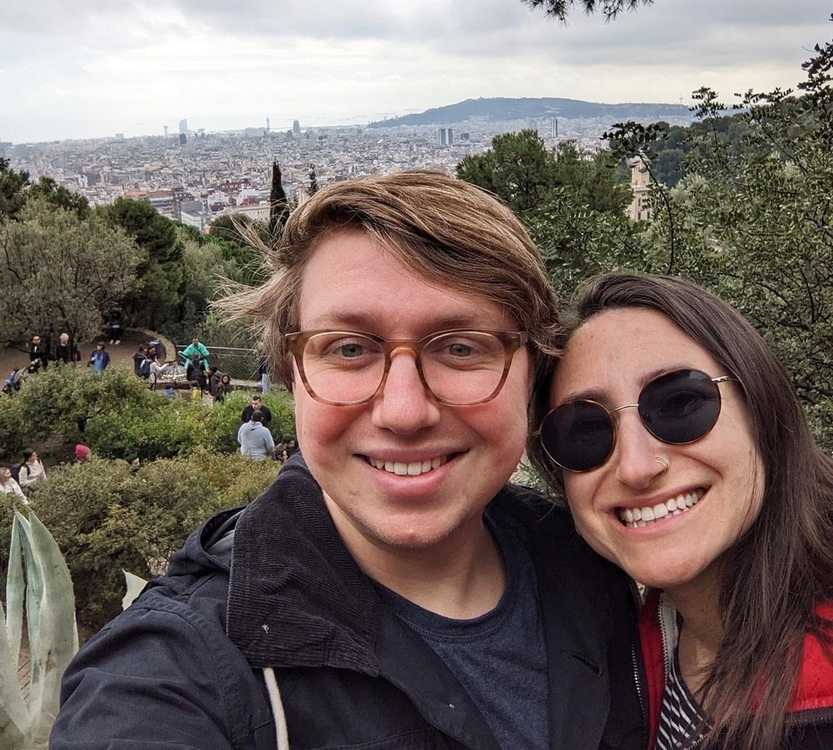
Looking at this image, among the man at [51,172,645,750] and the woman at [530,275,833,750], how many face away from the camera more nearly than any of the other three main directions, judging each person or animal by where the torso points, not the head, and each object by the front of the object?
0

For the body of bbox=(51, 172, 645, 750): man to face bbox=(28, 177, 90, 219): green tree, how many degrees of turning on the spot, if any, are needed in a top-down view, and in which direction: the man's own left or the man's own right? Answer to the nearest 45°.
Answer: approximately 180°

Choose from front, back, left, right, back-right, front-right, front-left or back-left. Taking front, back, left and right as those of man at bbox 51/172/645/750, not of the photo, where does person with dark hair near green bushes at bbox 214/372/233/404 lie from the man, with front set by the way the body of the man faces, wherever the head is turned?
back

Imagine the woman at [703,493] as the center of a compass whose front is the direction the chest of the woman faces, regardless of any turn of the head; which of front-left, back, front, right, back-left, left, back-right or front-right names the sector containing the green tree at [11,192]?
right

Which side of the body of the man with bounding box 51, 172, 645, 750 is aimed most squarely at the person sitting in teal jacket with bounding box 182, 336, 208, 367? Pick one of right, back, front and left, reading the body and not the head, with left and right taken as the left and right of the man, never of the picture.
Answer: back

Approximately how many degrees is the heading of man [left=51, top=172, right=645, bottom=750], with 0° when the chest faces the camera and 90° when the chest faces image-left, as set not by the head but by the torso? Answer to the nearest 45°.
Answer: approximately 0°

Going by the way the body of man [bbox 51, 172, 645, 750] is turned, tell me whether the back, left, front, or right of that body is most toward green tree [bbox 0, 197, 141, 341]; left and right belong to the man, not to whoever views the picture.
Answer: back

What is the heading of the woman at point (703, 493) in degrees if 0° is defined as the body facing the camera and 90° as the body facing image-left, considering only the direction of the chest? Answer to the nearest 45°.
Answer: approximately 45°
